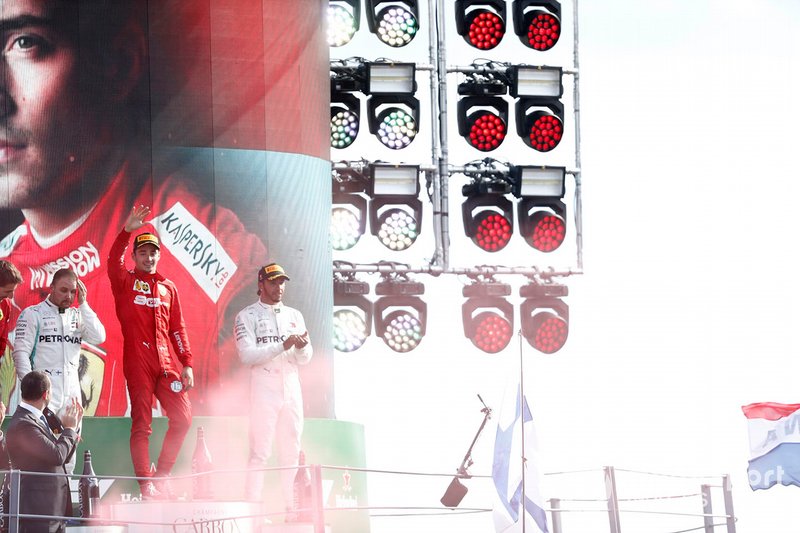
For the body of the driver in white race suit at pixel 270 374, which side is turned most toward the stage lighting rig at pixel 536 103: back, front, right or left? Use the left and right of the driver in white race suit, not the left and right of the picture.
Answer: left

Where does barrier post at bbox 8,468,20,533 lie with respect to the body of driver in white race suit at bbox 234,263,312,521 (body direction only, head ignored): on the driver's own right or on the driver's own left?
on the driver's own right

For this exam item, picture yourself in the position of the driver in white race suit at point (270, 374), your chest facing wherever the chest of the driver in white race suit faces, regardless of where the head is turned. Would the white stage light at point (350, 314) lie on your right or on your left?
on your left

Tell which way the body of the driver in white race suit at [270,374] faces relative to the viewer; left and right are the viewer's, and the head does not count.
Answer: facing the viewer and to the right of the viewer

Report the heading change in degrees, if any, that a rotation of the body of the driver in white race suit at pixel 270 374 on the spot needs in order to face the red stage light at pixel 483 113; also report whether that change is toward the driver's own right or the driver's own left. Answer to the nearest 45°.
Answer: approximately 90° to the driver's own left

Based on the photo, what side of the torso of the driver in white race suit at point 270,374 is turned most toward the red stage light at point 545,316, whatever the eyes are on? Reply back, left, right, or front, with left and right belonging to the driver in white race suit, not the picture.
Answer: left
